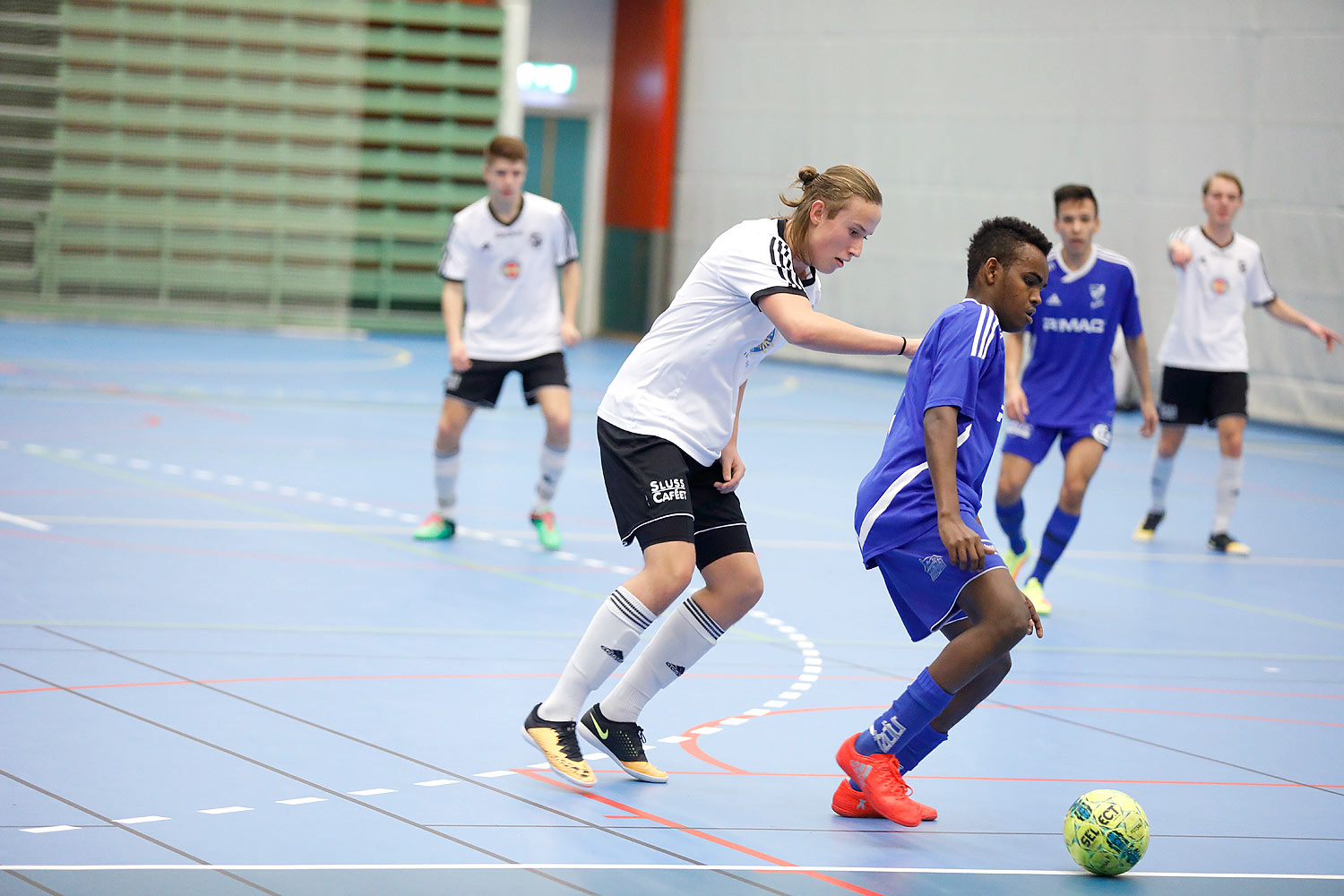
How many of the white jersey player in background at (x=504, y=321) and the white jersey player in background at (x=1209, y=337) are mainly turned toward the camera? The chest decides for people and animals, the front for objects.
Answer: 2

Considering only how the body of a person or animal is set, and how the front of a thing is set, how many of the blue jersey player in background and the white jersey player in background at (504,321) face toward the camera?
2

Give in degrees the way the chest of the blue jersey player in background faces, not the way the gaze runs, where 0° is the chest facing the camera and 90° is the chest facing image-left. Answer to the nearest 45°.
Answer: approximately 0°

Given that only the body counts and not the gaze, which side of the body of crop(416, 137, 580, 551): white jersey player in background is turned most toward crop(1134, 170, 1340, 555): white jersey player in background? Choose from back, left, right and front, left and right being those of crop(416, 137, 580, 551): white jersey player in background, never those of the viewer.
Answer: left

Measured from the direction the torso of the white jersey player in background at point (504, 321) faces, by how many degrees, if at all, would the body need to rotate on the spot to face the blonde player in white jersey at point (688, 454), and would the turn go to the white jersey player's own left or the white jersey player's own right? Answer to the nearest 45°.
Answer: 0° — they already face them

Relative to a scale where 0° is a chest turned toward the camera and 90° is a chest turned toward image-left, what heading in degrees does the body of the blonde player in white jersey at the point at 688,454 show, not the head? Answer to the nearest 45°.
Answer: approximately 315°
